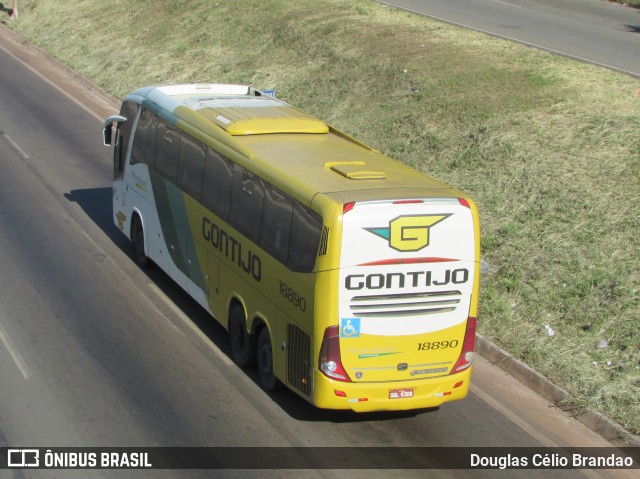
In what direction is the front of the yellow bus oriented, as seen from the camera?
facing away from the viewer and to the left of the viewer
